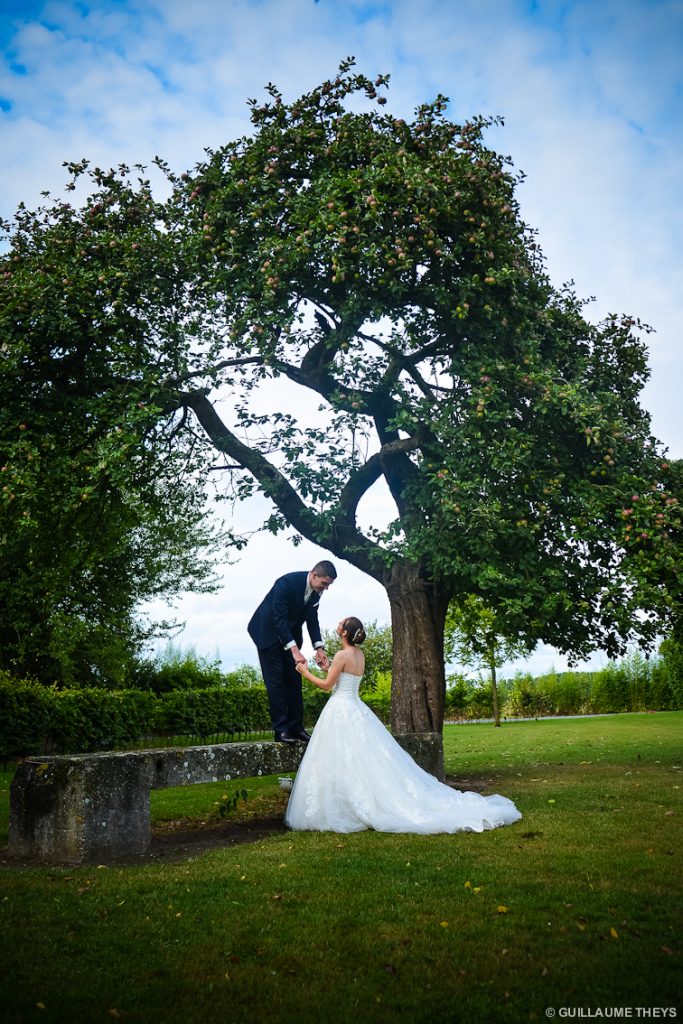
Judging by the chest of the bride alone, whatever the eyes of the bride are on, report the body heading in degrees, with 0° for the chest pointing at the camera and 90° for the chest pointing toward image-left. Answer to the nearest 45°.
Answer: approximately 135°

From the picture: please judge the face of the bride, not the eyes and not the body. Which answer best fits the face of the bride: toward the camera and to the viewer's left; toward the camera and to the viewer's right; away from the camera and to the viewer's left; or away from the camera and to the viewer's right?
away from the camera and to the viewer's left

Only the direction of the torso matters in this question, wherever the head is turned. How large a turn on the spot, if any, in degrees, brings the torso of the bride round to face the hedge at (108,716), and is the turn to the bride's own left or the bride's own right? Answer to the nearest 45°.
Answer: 0° — they already face it
